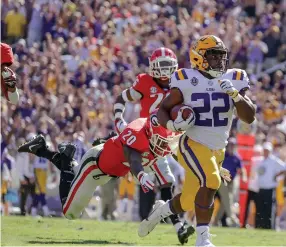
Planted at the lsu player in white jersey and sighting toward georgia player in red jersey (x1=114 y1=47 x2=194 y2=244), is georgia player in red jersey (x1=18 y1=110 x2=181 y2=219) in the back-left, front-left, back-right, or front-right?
front-left

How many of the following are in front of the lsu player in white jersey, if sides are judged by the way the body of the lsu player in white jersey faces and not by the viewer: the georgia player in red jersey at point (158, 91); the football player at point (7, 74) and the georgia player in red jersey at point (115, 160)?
0

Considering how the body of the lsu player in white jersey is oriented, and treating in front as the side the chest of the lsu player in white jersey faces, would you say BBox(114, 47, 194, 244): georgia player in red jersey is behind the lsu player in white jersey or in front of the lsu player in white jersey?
behind

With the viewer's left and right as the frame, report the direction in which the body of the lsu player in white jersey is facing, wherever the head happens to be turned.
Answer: facing the viewer and to the right of the viewer

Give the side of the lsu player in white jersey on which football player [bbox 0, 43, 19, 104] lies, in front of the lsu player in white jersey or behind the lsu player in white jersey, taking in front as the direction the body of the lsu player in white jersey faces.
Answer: behind

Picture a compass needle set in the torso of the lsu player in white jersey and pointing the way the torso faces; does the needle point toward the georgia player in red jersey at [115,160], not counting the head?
no

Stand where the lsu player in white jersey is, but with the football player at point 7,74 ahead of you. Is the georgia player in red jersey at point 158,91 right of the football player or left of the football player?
right

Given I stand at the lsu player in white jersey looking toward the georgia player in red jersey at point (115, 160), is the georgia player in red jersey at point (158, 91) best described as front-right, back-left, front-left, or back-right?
front-right
